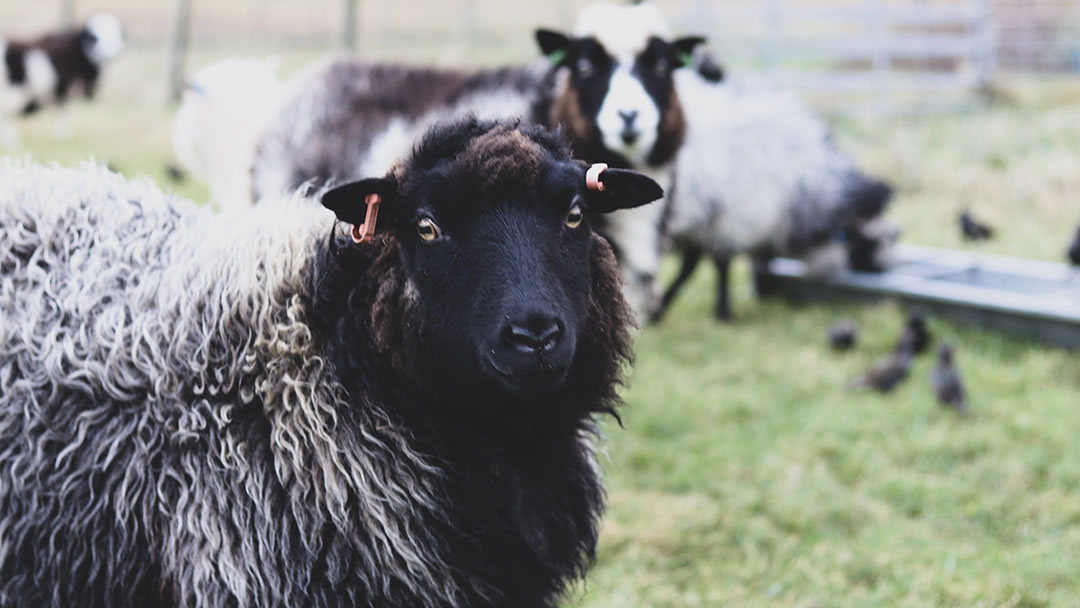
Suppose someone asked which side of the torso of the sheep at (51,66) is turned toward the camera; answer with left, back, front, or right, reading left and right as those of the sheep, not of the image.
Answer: right

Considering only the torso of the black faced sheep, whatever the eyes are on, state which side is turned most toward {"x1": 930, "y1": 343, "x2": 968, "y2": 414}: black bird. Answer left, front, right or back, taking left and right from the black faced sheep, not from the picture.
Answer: left

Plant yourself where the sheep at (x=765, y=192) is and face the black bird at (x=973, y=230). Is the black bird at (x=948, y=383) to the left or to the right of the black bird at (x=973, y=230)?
right

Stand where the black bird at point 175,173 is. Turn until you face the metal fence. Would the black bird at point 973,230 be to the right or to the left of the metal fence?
right
